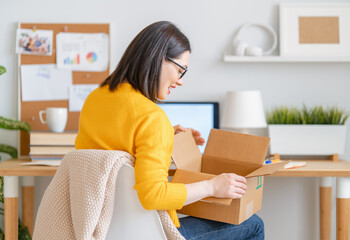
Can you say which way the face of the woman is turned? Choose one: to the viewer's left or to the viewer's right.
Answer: to the viewer's right

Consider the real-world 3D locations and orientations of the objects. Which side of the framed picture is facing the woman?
front

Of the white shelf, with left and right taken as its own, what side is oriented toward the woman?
front

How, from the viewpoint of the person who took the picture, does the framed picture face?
facing the viewer

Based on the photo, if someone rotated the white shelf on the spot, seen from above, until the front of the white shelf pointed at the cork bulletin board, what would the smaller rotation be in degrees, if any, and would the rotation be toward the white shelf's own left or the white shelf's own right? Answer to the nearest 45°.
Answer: approximately 90° to the white shelf's own right

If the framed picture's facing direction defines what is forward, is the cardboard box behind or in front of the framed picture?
in front

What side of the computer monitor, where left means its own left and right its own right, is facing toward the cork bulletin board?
right

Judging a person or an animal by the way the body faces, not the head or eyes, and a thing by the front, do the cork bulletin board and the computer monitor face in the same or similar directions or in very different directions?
same or similar directions

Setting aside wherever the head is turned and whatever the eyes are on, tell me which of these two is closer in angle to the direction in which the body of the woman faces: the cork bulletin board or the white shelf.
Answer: the white shelf

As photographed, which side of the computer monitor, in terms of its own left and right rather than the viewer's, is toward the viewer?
front

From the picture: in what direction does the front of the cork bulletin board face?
toward the camera
